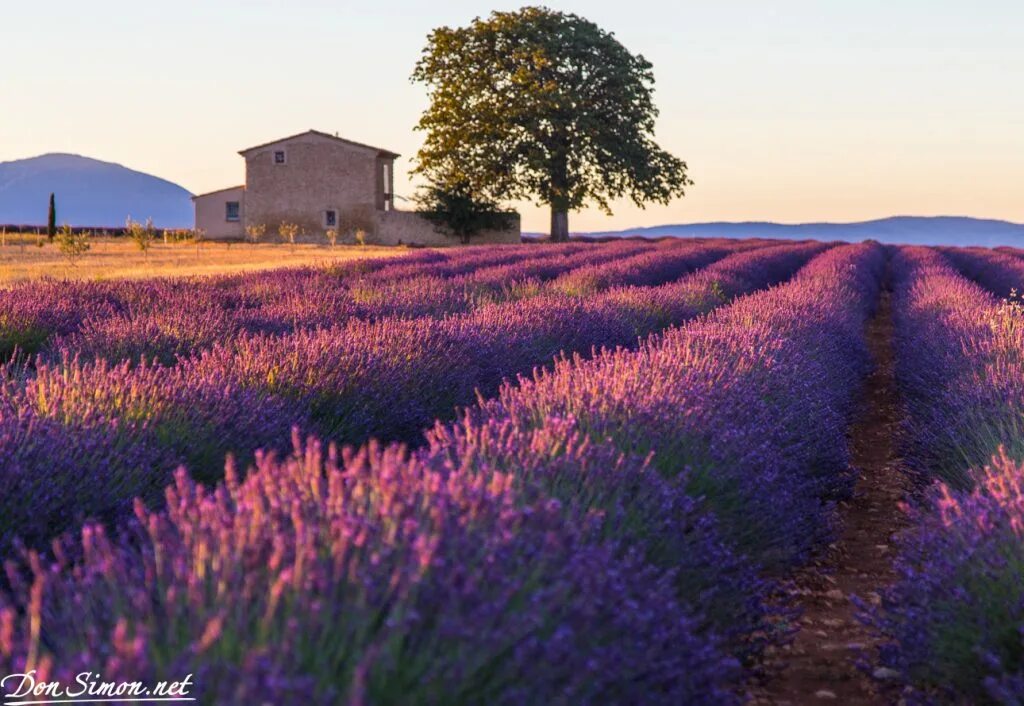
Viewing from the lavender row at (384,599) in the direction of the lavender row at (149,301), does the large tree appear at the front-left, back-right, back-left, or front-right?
front-right

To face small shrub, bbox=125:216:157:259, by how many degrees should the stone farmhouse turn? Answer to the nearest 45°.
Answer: approximately 90° to its right

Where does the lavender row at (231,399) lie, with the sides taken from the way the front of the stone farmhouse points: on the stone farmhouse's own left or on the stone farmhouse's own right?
on the stone farmhouse's own right
